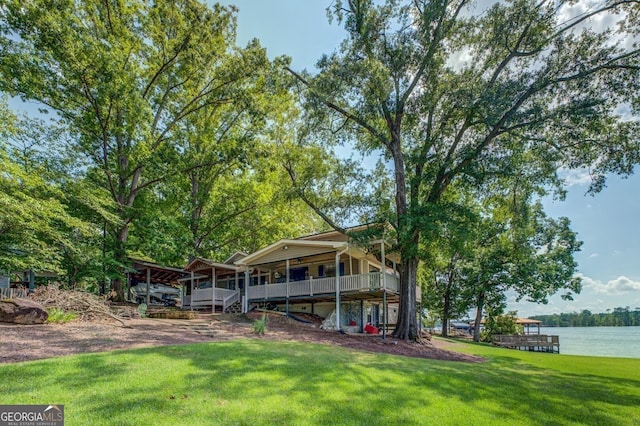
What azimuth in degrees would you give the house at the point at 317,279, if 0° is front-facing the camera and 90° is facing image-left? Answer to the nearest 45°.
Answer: approximately 45°

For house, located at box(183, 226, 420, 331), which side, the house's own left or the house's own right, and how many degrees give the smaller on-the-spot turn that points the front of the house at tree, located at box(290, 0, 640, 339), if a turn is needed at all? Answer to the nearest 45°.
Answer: approximately 90° to the house's own left

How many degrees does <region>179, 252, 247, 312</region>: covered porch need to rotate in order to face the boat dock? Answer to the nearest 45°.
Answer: approximately 135° to its left

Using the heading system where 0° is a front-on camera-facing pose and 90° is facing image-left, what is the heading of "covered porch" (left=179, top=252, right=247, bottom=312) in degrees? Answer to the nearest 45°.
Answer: approximately 45°
